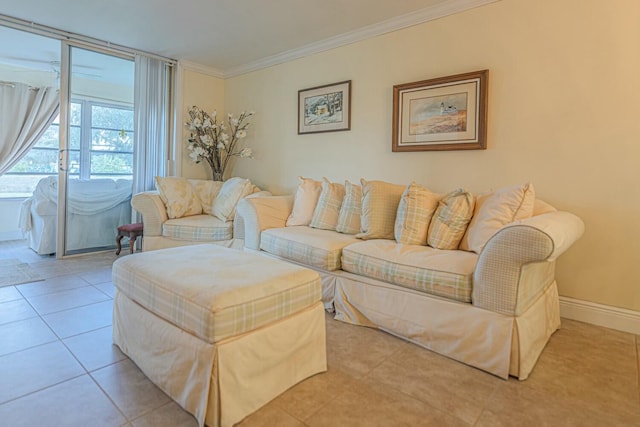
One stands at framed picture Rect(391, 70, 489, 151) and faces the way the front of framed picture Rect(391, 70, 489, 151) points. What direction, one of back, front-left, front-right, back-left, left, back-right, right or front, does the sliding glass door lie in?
front-right

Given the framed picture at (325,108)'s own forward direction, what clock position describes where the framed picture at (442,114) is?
the framed picture at (442,114) is roughly at 9 o'clock from the framed picture at (325,108).

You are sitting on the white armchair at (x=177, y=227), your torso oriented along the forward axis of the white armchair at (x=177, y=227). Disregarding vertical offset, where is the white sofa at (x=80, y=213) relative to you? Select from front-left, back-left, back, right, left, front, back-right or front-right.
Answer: back-right

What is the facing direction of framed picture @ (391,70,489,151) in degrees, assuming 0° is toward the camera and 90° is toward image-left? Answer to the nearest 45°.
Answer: approximately 45°

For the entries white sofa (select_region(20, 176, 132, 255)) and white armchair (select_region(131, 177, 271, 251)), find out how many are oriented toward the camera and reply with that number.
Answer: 1

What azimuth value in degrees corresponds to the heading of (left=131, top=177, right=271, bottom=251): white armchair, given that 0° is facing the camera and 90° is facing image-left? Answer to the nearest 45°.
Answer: approximately 0°

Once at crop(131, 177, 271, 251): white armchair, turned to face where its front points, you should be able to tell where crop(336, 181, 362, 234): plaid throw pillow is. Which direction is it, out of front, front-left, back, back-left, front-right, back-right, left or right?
front-left

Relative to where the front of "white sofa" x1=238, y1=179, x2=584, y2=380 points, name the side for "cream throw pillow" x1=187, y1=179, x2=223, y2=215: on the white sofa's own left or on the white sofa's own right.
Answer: on the white sofa's own right

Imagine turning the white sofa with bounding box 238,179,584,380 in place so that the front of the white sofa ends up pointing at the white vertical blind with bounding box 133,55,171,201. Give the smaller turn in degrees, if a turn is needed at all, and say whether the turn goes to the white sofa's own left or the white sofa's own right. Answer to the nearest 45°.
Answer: approximately 90° to the white sofa's own right

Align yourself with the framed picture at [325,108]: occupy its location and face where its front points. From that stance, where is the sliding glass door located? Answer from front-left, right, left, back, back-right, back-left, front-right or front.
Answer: front-right
